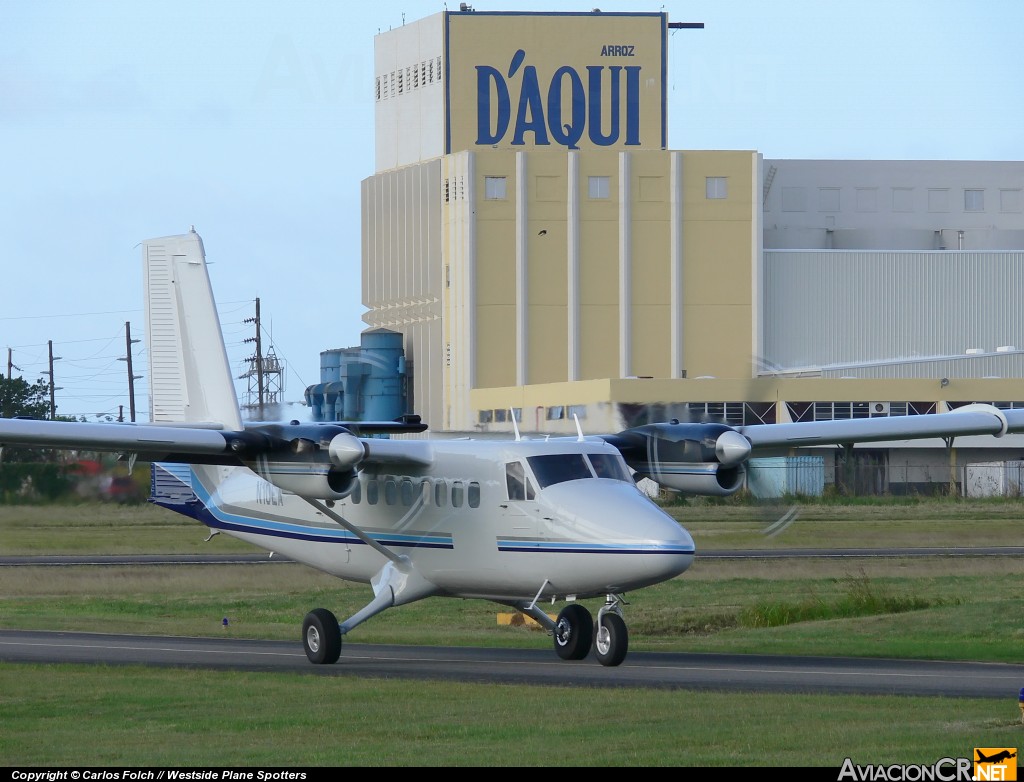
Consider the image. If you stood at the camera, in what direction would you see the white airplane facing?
facing the viewer and to the right of the viewer
